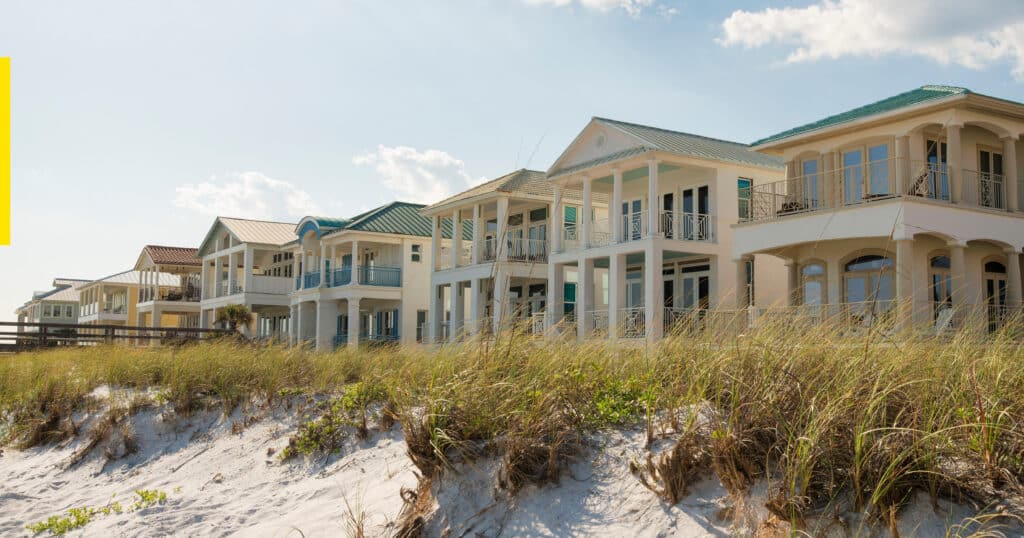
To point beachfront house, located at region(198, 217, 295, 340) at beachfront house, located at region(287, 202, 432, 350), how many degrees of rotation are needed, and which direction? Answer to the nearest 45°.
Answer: approximately 90° to its left

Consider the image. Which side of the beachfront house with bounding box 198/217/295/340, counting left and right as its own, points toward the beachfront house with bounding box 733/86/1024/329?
left

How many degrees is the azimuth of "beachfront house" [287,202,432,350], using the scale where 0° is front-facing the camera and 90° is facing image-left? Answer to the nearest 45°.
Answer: approximately 45°

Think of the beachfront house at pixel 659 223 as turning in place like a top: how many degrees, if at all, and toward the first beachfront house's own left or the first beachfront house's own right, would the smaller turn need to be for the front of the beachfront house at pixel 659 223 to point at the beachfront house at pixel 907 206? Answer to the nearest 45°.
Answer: approximately 90° to the first beachfront house's own left

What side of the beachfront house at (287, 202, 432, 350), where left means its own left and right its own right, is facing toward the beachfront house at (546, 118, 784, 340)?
left

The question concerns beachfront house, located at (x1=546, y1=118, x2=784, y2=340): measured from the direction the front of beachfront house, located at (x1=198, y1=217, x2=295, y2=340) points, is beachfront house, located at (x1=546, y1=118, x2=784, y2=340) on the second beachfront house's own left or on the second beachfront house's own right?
on the second beachfront house's own left

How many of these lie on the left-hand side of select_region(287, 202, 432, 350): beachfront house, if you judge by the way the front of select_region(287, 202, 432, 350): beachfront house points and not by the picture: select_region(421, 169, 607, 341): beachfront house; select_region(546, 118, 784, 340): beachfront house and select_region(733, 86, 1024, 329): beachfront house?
3

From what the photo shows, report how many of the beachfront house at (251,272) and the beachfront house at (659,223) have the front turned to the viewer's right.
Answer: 0

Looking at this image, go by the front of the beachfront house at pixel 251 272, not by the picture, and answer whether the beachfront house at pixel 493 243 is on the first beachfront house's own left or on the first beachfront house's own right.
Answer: on the first beachfront house's own left

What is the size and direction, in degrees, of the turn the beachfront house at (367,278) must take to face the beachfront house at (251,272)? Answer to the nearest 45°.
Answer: approximately 90° to its right
